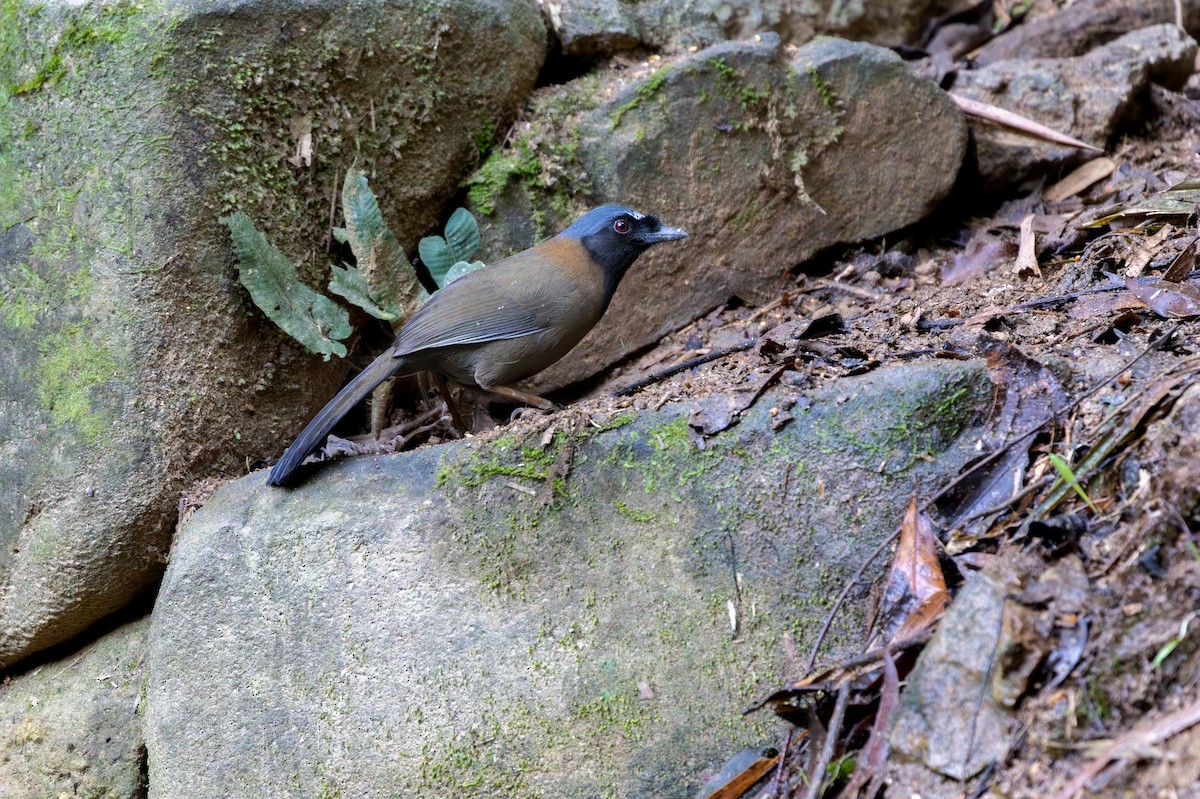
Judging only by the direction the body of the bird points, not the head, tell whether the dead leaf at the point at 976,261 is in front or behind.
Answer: in front

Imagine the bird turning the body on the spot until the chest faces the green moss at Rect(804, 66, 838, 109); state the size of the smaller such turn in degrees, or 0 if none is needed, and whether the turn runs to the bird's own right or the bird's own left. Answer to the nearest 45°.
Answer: approximately 45° to the bird's own left

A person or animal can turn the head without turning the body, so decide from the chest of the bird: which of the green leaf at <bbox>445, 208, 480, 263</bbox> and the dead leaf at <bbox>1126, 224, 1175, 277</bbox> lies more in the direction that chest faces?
the dead leaf

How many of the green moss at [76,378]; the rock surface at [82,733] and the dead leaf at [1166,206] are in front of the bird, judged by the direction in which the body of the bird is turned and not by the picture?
1

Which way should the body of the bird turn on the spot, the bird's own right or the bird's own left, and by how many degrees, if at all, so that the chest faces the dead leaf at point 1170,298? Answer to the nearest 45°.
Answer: approximately 45° to the bird's own right

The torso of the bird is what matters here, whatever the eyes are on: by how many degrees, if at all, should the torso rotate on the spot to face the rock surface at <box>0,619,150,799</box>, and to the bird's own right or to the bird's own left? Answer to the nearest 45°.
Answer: approximately 180°

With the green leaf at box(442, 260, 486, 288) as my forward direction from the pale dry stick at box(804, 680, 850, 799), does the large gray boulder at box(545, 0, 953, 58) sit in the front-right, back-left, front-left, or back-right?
front-right

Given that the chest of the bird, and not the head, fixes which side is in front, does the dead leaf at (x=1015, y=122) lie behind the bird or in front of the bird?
in front

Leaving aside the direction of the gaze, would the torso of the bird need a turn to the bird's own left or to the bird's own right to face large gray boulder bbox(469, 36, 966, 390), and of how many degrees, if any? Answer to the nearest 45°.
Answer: approximately 45° to the bird's own left

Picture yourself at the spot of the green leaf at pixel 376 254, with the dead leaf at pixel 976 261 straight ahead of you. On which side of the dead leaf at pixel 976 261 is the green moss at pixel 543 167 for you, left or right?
left

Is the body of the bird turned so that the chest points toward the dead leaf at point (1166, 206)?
yes

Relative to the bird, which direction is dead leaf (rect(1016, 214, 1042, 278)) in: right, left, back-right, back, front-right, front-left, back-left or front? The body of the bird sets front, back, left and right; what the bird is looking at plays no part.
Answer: front

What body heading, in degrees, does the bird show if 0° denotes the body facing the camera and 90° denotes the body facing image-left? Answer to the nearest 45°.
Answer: approximately 270°

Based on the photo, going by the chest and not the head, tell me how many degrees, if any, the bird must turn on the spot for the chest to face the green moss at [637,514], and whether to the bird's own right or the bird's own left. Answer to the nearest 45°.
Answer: approximately 90° to the bird's own right
